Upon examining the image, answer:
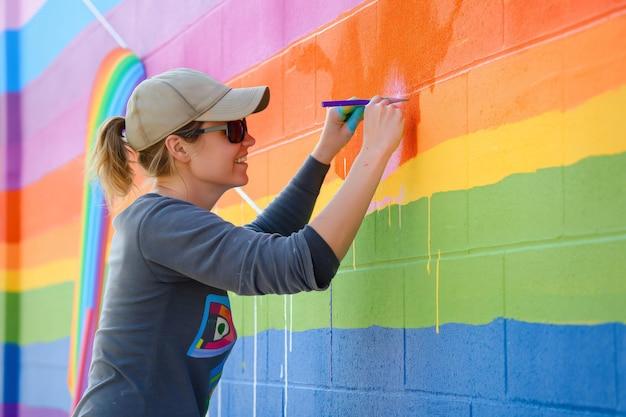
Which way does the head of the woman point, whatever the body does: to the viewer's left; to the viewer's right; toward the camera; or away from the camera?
to the viewer's right

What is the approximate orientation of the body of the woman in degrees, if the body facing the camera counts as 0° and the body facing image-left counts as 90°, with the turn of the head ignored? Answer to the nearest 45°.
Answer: approximately 270°
